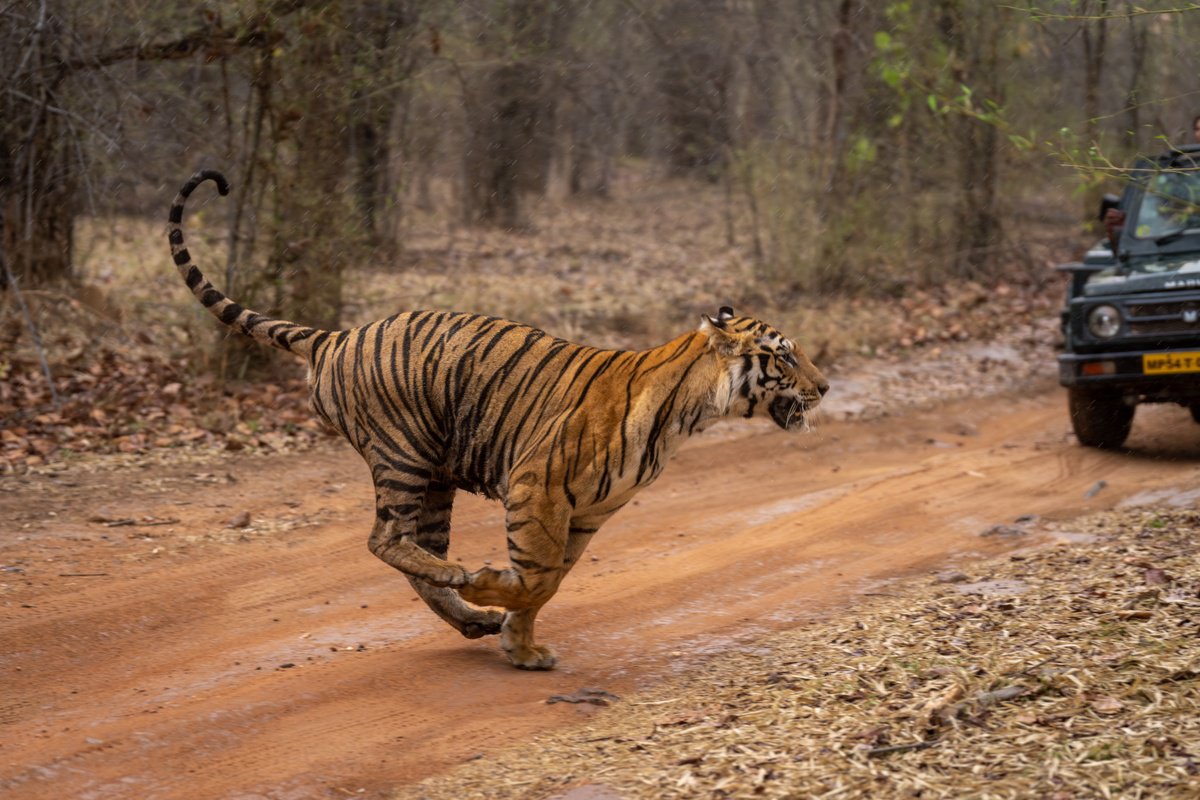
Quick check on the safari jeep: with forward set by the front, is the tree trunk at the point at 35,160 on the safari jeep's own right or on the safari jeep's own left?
on the safari jeep's own right

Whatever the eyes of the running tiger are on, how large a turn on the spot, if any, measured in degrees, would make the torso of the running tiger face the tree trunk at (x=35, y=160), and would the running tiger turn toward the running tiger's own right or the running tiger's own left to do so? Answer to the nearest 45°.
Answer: approximately 135° to the running tiger's own left

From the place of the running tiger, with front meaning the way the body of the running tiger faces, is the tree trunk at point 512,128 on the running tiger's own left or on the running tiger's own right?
on the running tiger's own left

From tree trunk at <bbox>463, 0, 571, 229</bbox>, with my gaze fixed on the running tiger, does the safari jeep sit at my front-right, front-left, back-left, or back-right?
front-left

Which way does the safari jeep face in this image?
toward the camera

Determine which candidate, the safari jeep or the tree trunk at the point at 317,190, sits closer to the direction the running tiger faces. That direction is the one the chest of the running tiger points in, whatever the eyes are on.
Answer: the safari jeep

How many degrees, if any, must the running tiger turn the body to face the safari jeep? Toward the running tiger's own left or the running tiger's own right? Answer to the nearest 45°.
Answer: approximately 45° to the running tiger's own left

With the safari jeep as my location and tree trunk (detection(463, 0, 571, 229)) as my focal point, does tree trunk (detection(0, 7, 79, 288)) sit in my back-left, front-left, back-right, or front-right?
front-left

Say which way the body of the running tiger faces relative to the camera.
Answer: to the viewer's right

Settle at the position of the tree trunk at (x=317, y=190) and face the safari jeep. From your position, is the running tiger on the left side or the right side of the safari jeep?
right

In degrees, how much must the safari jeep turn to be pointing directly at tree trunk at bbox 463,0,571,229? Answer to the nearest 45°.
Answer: approximately 135° to its right
